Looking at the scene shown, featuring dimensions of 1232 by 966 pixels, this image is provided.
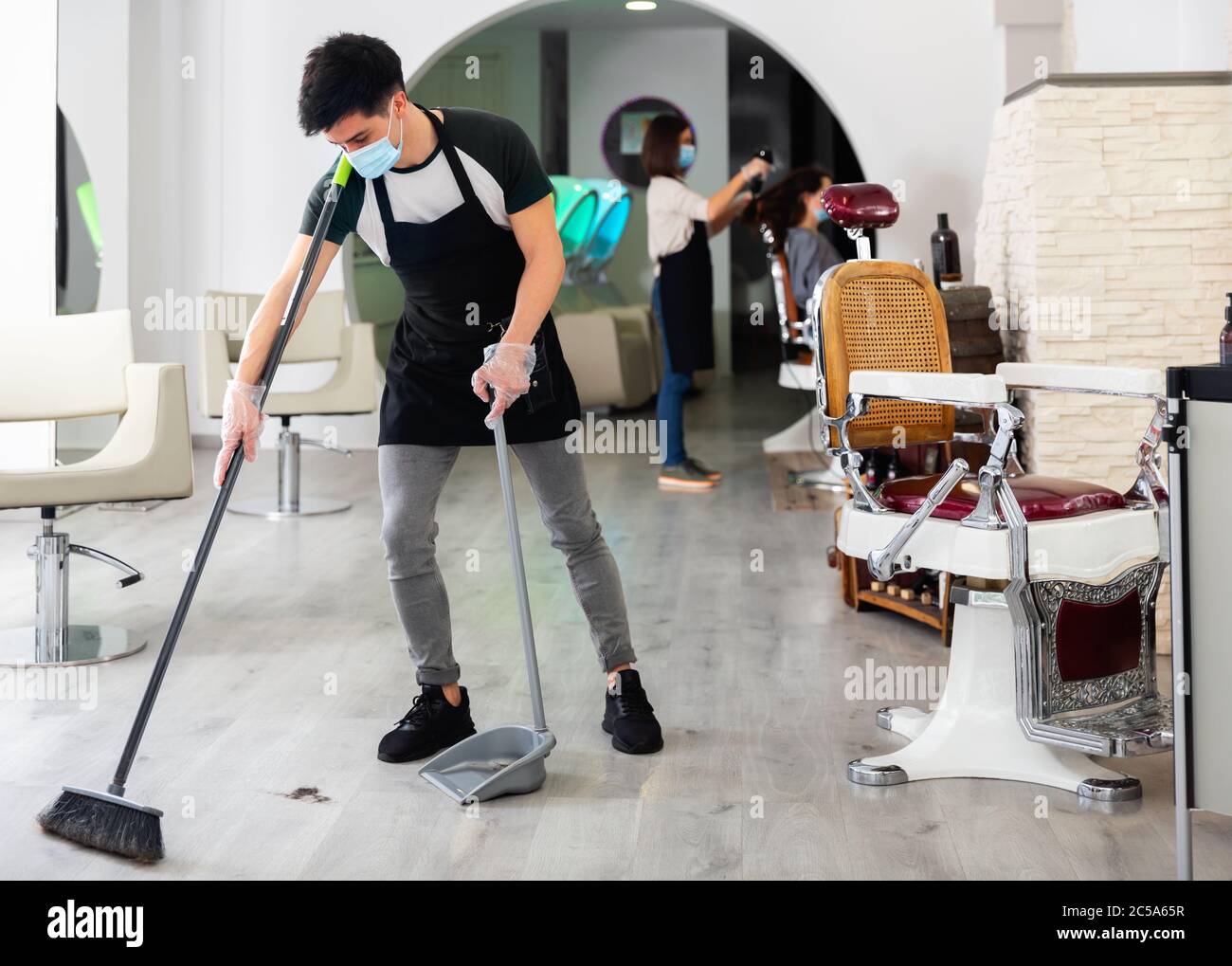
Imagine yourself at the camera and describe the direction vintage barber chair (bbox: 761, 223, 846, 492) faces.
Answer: facing to the right of the viewer

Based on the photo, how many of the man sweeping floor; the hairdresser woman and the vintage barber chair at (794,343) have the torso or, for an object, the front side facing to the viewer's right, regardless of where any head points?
2

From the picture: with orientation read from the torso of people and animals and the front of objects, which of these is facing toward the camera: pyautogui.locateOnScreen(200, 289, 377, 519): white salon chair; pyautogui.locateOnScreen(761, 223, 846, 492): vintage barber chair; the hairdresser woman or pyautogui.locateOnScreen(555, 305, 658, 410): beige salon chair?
pyautogui.locateOnScreen(200, 289, 377, 519): white salon chair

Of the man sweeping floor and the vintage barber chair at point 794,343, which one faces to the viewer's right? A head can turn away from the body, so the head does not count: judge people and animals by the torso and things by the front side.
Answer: the vintage barber chair

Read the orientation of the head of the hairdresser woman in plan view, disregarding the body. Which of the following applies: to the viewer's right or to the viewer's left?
to the viewer's right

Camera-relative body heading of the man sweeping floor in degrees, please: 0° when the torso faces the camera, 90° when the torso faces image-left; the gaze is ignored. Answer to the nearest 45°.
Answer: approximately 45°

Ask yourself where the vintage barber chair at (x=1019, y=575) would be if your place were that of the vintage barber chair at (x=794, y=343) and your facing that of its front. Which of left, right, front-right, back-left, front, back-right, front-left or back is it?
right

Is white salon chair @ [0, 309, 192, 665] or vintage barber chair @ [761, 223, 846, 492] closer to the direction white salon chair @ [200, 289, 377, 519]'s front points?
the white salon chair

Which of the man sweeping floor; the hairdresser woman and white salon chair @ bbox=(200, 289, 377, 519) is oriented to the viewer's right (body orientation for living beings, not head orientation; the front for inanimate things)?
the hairdresser woman

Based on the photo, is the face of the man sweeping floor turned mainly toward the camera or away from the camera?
toward the camera

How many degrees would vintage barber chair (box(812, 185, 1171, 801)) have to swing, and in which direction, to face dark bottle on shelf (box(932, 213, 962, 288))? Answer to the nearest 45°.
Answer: approximately 135° to its left

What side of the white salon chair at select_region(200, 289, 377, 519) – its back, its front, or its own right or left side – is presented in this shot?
front

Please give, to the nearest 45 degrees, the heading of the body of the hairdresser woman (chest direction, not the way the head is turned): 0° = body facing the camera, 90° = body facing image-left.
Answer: approximately 270°

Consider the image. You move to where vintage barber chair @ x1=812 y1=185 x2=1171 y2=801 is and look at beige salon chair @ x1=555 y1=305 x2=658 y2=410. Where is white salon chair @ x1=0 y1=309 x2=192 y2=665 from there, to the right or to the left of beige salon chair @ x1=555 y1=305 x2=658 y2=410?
left
